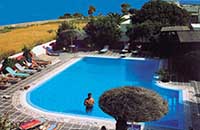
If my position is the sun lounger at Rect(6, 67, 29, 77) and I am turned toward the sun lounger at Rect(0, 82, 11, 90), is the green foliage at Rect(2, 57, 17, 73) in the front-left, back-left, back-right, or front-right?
back-right

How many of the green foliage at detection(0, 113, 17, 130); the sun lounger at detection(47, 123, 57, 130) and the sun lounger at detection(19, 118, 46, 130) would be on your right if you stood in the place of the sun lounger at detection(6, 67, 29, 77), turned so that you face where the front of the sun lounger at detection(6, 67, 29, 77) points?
3

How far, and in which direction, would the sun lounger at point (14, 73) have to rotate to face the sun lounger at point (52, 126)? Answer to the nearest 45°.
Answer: approximately 90° to its right

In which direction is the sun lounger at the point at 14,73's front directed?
to the viewer's right

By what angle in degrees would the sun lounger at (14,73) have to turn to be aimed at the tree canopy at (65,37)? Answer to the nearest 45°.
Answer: approximately 45° to its left
